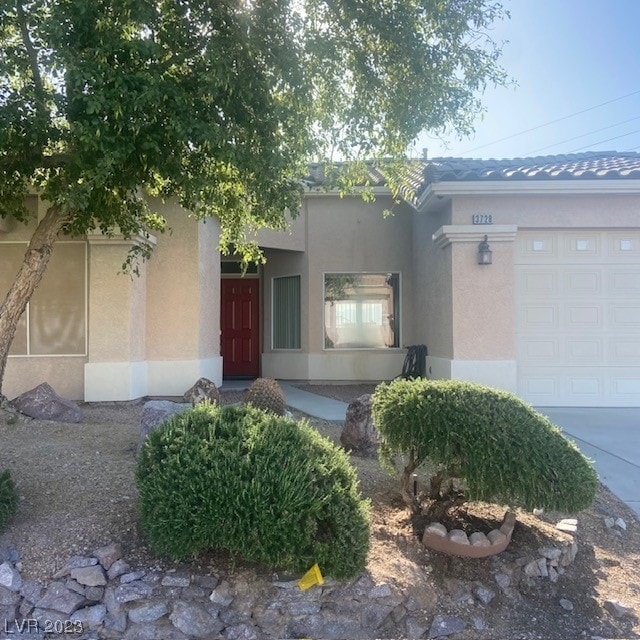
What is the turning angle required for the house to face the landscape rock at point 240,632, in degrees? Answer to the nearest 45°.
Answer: approximately 45° to its right

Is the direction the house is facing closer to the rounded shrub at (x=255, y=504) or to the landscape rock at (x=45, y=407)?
the rounded shrub

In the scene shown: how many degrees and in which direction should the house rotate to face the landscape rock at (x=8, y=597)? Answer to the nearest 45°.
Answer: approximately 45° to its right

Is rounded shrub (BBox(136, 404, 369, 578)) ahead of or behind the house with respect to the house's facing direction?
ahead

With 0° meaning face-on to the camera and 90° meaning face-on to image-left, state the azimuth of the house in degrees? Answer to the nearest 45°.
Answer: approximately 0°

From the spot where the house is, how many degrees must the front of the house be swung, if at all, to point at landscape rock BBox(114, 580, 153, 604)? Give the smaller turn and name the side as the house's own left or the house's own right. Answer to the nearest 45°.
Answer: approximately 45° to the house's own right

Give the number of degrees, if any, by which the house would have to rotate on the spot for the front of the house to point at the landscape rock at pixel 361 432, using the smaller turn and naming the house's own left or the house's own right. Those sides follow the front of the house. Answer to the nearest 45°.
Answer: approximately 45° to the house's own right

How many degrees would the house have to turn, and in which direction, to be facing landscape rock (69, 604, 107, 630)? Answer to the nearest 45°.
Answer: approximately 45° to its right

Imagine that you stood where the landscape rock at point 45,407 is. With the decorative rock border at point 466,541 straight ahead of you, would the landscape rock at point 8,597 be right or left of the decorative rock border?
right

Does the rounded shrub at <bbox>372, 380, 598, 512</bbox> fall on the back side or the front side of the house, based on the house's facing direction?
on the front side

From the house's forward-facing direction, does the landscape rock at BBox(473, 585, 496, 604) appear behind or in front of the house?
in front
